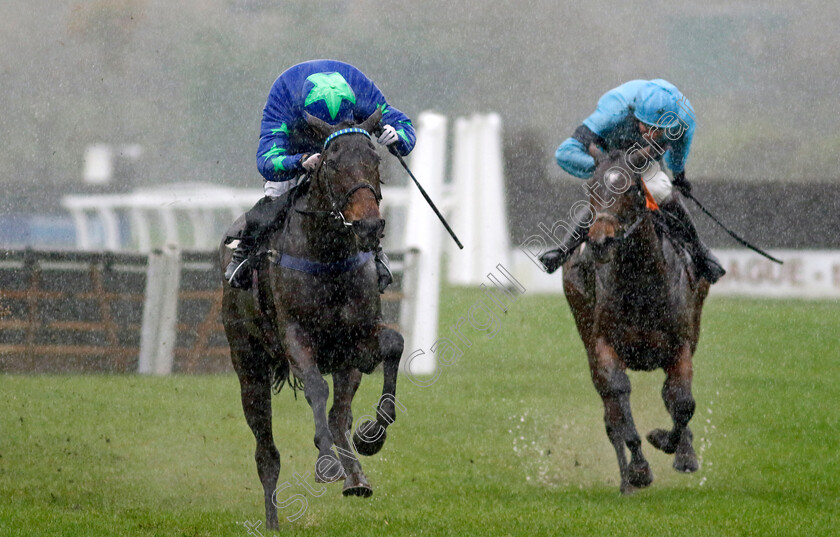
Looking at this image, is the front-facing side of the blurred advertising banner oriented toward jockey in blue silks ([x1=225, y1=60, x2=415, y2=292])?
yes

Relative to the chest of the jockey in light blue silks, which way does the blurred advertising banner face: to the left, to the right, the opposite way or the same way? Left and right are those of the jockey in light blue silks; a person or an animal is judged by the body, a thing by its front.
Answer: the same way

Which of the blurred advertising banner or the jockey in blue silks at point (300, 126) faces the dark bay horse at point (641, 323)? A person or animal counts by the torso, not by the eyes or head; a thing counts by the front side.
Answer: the blurred advertising banner

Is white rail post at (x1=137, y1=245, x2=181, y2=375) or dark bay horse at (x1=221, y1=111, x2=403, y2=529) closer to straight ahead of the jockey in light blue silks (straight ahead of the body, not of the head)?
the dark bay horse

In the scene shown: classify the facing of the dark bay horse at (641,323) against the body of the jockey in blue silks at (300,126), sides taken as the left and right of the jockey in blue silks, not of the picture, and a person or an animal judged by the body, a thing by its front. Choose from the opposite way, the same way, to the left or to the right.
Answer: the same way

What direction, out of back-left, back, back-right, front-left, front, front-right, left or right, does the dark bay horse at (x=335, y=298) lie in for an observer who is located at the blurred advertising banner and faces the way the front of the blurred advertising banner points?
front

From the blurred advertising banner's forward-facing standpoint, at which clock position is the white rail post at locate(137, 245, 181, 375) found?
The white rail post is roughly at 1 o'clock from the blurred advertising banner.

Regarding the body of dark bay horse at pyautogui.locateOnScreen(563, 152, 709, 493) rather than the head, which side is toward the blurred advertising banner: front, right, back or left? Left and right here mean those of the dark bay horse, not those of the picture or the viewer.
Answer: back

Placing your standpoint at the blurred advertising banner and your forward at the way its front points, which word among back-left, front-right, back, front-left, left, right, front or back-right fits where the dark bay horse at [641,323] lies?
front

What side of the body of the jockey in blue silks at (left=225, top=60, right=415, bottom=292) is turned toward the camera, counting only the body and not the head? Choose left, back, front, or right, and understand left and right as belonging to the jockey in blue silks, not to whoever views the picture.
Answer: front

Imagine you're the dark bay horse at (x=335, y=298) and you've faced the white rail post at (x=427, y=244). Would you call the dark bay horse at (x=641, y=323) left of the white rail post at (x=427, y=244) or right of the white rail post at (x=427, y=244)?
right

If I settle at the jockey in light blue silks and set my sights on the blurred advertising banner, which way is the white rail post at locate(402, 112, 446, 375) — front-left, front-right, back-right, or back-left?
front-left

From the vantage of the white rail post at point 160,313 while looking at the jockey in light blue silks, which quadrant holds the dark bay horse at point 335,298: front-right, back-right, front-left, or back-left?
front-right

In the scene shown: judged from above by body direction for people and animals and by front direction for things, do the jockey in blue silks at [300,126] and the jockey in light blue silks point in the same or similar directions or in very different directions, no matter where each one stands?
same or similar directions

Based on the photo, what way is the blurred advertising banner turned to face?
toward the camera

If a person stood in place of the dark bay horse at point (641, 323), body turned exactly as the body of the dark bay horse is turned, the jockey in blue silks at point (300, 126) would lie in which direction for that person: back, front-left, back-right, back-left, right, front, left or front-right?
front-right

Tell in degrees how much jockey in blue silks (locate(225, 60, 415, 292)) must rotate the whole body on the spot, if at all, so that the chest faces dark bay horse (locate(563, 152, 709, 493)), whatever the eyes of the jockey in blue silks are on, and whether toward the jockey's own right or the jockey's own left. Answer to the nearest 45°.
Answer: approximately 90° to the jockey's own left

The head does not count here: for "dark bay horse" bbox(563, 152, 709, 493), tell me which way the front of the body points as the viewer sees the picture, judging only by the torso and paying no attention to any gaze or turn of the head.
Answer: toward the camera

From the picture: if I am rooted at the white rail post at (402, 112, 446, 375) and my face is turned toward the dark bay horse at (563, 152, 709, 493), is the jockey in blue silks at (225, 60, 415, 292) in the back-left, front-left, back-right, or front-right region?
front-right

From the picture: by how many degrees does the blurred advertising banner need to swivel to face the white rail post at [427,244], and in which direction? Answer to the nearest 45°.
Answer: approximately 45° to its right

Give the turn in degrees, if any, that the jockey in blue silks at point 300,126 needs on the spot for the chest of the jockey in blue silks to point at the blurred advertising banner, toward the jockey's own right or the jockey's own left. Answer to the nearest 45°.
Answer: approximately 135° to the jockey's own left
